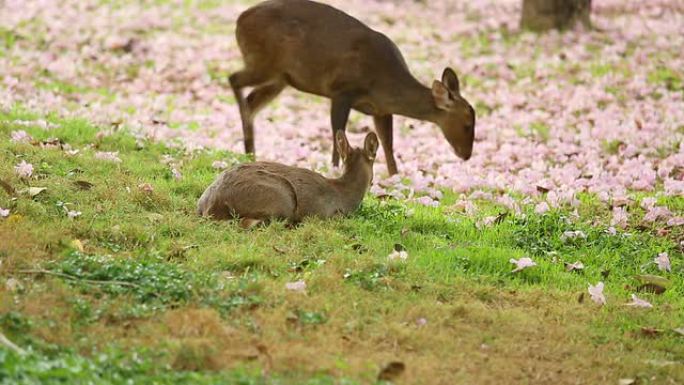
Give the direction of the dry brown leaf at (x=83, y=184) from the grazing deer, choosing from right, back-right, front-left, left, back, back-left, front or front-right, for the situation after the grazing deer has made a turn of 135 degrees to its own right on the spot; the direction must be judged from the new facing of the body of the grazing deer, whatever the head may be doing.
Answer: front

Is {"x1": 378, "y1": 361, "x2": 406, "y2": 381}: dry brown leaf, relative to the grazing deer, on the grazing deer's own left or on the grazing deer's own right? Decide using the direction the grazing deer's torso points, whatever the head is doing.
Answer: on the grazing deer's own right

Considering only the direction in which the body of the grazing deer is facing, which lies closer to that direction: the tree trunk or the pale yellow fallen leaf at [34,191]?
the tree trunk

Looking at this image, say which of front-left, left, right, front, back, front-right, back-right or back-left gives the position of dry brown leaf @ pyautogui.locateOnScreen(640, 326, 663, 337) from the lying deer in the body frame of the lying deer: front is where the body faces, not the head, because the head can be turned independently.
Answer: front-right

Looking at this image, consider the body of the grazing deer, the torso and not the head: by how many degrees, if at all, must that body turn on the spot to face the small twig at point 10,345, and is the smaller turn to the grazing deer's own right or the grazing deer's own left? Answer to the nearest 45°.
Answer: approximately 90° to the grazing deer's own right

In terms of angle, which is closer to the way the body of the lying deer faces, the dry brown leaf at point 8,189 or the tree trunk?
the tree trunk

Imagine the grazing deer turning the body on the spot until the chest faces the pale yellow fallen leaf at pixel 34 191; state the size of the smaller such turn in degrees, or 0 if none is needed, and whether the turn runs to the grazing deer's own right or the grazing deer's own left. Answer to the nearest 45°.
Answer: approximately 135° to the grazing deer's own right

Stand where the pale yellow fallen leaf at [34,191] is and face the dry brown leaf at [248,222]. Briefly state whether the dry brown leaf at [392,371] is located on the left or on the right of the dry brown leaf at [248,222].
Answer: right

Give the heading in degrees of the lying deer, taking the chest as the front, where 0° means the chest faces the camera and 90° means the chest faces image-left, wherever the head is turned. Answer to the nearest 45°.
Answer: approximately 270°

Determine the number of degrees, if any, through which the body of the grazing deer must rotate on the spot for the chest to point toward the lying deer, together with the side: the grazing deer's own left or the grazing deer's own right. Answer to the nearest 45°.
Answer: approximately 90° to the grazing deer's own right

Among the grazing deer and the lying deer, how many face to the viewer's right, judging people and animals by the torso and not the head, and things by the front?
2

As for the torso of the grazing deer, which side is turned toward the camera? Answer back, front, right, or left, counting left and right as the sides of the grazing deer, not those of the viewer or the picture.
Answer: right
